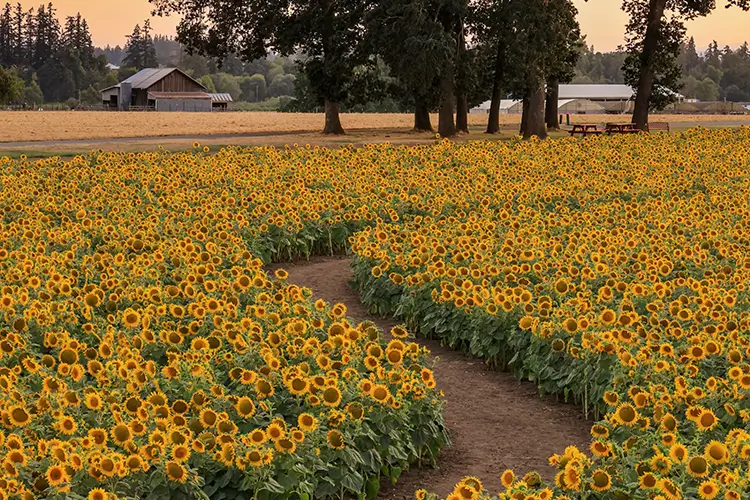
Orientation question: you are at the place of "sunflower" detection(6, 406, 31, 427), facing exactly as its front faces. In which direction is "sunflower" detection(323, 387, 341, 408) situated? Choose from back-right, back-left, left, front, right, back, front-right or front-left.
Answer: left

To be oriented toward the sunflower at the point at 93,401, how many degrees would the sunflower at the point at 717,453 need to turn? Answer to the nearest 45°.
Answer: approximately 90° to its right

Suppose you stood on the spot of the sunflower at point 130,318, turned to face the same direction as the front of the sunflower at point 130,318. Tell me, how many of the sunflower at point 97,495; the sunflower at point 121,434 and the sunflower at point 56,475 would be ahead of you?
3

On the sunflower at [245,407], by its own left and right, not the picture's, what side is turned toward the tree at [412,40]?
back

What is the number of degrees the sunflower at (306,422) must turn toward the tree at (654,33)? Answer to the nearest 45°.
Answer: approximately 180°

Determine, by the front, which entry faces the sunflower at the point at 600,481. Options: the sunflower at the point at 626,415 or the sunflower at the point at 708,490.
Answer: the sunflower at the point at 626,415

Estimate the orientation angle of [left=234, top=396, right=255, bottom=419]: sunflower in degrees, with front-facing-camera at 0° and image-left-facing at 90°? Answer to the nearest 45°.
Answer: approximately 0°

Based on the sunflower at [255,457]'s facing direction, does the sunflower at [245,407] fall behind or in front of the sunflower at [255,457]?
behind

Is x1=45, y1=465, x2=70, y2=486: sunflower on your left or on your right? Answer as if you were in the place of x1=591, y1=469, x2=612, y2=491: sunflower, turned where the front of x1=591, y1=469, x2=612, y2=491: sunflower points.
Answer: on your right

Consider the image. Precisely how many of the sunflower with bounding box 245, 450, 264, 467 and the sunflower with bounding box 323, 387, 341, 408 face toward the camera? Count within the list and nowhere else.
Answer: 2
